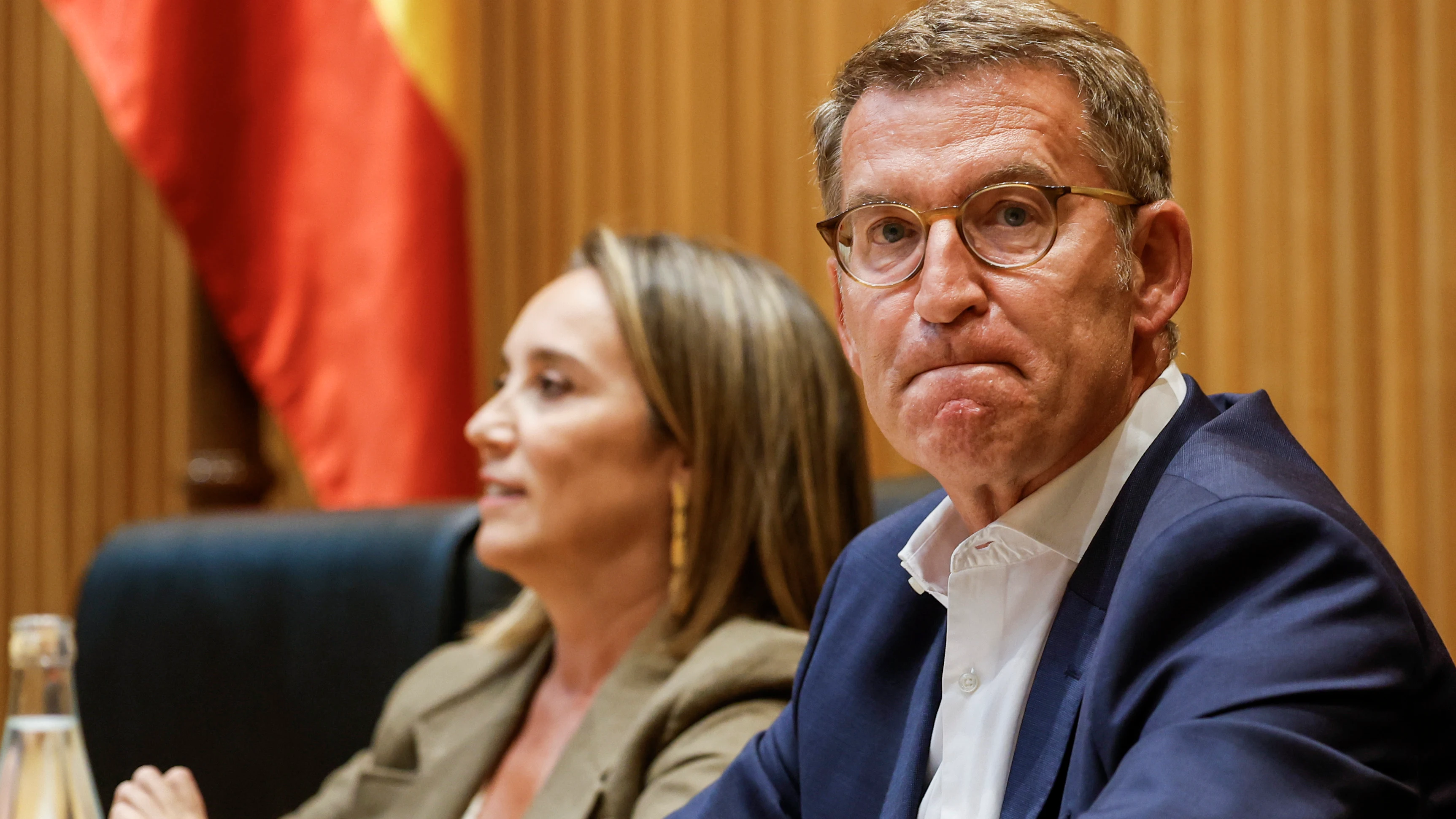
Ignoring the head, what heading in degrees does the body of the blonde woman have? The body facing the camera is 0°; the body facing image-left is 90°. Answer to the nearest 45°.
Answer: approximately 45°

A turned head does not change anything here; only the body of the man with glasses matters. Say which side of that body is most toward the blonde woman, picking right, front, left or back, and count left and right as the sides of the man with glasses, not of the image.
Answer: right

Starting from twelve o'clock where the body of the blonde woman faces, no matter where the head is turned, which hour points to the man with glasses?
The man with glasses is roughly at 10 o'clock from the blonde woman.

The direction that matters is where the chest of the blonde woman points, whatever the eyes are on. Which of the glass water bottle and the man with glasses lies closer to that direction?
the glass water bottle

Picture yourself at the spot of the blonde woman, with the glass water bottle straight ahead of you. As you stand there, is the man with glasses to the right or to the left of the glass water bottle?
left

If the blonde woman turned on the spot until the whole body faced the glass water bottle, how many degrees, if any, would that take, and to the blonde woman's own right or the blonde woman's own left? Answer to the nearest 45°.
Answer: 0° — they already face it

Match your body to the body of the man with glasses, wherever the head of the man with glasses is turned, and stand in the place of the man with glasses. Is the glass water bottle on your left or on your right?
on your right

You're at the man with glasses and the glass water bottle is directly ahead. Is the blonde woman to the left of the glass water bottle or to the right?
right

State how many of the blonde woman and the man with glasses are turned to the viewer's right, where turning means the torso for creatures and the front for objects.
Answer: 0

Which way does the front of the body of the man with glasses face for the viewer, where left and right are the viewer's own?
facing the viewer and to the left of the viewer
